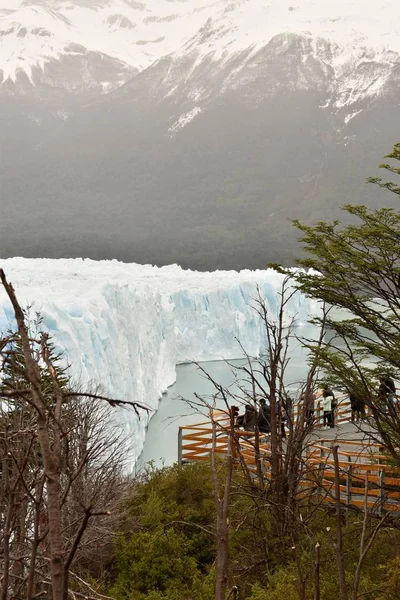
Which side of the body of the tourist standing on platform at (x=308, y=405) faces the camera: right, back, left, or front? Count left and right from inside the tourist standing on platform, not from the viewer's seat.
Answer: back

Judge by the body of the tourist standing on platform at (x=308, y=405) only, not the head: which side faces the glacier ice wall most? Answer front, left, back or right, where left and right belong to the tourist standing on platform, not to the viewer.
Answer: front
